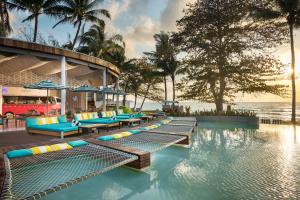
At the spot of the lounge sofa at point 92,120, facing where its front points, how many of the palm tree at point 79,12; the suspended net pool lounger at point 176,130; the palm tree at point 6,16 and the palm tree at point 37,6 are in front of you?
1

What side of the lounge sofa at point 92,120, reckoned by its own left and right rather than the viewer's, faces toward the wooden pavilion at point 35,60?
back

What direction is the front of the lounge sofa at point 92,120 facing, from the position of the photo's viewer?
facing the viewer and to the right of the viewer

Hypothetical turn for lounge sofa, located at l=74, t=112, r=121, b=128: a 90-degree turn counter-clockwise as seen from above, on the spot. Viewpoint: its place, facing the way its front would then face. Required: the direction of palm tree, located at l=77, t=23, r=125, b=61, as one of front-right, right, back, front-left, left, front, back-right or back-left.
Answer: front-left

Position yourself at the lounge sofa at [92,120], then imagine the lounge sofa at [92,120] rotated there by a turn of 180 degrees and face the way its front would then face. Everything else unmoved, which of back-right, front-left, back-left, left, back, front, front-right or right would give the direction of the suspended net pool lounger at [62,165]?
back-left

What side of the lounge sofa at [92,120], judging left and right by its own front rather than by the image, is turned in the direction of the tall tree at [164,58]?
left

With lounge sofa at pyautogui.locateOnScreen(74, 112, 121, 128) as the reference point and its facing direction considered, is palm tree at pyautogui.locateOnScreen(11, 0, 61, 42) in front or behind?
behind

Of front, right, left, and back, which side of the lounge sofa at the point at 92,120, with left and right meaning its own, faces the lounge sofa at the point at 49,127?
right

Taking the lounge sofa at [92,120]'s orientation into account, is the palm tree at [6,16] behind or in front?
behind

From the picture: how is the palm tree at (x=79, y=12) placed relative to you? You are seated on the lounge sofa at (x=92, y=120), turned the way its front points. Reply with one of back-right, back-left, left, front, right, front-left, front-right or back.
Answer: back-left

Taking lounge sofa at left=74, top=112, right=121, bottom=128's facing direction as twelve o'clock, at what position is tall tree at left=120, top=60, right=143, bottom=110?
The tall tree is roughly at 8 o'clock from the lounge sofa.

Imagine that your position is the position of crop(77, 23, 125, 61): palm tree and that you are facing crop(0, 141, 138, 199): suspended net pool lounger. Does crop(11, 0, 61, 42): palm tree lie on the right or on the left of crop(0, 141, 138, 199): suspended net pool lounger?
right
